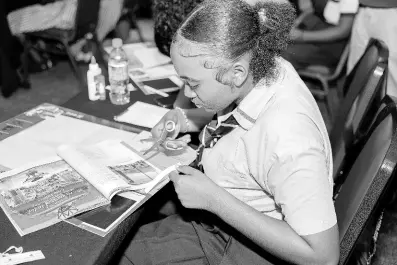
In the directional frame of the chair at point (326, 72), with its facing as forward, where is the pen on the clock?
The pen is roughly at 10 o'clock from the chair.

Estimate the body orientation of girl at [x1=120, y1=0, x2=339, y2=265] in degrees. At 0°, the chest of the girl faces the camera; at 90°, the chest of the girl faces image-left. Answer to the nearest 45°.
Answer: approximately 90°

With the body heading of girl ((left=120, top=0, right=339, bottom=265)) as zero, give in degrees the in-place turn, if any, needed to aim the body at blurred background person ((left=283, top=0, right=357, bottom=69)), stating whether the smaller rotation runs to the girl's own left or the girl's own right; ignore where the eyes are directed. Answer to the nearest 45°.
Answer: approximately 90° to the girl's own right

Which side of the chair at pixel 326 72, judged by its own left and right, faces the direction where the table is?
left

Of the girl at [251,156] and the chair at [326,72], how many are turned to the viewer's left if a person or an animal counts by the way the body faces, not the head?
2

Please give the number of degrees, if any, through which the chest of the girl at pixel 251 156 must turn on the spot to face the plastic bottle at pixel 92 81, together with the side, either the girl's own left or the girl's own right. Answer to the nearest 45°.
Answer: approximately 45° to the girl's own right

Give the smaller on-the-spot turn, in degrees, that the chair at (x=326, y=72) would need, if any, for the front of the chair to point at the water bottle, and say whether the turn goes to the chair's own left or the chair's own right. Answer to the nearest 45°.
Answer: approximately 45° to the chair's own left

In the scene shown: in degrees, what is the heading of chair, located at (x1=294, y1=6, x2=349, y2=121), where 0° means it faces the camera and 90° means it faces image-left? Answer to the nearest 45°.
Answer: approximately 90°

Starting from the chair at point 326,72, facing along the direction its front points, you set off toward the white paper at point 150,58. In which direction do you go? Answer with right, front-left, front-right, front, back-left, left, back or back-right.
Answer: front-left

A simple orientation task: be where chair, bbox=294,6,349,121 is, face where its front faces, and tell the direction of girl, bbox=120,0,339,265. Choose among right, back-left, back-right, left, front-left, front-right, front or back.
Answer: left

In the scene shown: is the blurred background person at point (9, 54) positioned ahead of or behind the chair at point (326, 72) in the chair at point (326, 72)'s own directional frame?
ahead
